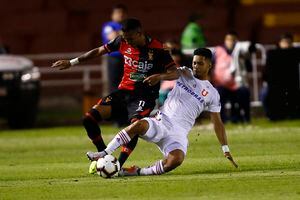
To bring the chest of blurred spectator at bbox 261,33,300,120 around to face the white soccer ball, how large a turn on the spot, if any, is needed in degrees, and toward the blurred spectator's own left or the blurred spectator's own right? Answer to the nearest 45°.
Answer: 0° — they already face it

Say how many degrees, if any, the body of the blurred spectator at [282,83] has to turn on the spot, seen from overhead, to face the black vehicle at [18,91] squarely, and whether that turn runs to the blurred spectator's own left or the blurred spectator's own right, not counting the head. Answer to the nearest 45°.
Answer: approximately 90° to the blurred spectator's own right

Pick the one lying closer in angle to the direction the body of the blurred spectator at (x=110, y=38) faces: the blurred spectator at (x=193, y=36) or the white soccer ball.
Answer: the white soccer ball

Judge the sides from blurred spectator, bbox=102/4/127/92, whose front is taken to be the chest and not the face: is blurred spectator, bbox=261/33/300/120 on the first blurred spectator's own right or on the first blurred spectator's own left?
on the first blurred spectator's own left

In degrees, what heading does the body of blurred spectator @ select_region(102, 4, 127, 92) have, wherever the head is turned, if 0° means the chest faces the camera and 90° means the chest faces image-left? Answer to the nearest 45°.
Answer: approximately 45°

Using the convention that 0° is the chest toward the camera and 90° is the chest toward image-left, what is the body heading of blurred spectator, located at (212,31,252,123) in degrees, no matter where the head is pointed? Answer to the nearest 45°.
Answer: approximately 0°

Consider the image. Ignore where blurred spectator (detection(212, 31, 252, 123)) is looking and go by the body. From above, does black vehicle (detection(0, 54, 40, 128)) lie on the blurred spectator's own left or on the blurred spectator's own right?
on the blurred spectator's own right

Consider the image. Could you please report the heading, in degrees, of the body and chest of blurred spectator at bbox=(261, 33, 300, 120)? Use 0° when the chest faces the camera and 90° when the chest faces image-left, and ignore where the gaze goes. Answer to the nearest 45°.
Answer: approximately 0°

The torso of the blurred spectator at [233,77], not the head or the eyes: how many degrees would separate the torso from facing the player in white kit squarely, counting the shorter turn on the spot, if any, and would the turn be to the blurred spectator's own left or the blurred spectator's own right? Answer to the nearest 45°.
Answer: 0° — they already face them
